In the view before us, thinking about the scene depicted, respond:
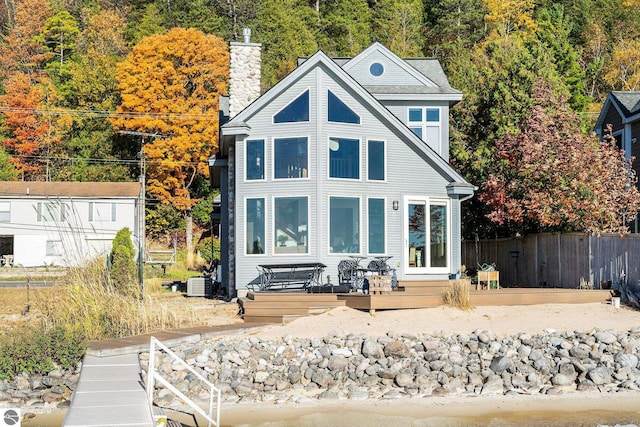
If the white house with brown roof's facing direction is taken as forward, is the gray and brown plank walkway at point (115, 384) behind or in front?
in front

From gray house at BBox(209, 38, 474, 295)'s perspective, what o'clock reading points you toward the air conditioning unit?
The air conditioning unit is roughly at 4 o'clock from the gray house.

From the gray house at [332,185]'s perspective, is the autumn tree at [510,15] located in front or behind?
behind

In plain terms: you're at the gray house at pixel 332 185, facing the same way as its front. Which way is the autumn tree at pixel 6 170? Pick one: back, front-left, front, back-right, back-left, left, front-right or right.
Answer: back-right

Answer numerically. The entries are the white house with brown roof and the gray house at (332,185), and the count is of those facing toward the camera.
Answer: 2

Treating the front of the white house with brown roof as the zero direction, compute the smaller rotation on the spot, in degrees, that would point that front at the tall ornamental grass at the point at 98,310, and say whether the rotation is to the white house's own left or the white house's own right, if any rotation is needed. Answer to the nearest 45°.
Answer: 0° — it already faces it

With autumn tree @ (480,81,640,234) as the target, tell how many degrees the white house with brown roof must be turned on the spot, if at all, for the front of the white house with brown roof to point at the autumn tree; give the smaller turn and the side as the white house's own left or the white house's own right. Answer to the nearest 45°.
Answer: approximately 45° to the white house's own left

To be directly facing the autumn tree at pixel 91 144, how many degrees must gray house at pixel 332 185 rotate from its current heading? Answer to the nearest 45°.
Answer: approximately 135° to its right

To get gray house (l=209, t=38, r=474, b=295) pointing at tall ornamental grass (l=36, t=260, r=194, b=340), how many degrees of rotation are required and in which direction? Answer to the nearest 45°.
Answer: approximately 45° to its right

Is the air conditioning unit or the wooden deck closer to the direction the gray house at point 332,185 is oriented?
the wooden deck

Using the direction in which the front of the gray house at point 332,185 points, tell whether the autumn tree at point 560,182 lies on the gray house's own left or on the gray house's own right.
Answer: on the gray house's own left

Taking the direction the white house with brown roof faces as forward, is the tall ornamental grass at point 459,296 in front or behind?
in front

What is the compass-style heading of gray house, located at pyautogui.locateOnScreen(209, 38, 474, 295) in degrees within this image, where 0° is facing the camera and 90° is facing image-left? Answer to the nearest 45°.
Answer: approximately 0°

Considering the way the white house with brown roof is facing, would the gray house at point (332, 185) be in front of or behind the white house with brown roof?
in front
